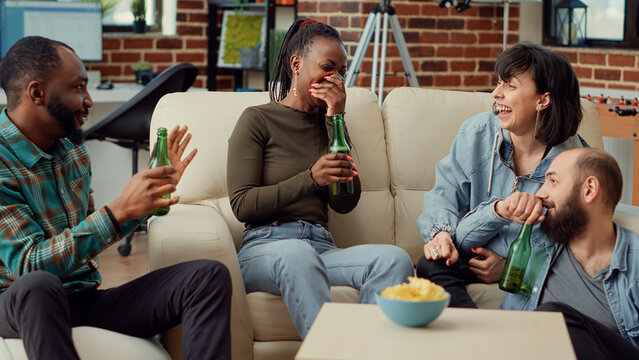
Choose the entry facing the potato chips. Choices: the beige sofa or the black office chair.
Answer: the beige sofa

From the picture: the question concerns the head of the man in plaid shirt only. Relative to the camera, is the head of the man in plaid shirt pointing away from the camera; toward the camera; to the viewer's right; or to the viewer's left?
to the viewer's right

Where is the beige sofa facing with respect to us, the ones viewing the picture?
facing the viewer

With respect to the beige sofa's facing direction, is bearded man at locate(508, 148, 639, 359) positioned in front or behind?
in front

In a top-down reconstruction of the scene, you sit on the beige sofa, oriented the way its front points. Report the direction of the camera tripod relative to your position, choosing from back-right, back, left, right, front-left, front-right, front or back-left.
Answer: back

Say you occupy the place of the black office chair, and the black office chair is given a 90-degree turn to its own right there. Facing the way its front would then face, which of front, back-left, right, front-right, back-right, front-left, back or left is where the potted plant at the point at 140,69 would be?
front

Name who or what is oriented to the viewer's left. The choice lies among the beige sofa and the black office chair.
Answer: the black office chair

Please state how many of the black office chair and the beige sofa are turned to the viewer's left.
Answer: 1

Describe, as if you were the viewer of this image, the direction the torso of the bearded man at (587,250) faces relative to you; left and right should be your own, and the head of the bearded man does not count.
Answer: facing the viewer and to the left of the viewer

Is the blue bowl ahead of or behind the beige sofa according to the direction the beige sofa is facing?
ahead

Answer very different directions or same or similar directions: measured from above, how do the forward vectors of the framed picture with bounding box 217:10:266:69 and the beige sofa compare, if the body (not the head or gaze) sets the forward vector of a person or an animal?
same or similar directions
